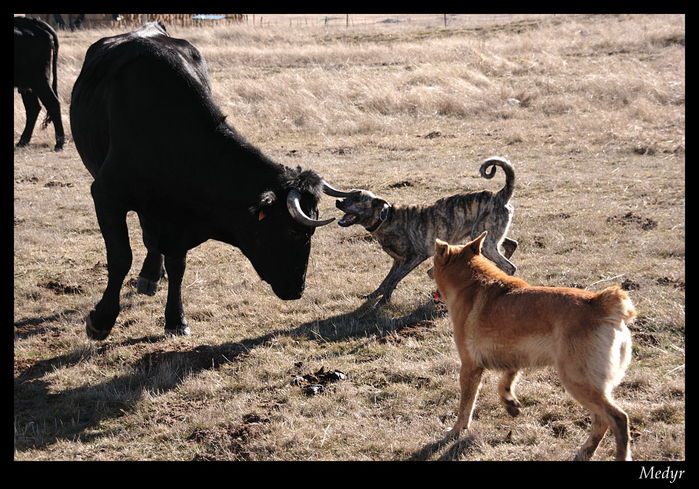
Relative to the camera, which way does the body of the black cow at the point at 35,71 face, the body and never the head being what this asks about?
to the viewer's left

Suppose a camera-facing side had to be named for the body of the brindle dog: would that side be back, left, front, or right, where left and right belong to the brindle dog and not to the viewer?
left

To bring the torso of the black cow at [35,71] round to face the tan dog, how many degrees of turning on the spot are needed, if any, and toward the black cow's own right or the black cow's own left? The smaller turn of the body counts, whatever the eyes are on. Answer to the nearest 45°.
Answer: approximately 90° to the black cow's own left

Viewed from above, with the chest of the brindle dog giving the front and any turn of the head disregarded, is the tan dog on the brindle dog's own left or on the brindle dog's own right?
on the brindle dog's own left

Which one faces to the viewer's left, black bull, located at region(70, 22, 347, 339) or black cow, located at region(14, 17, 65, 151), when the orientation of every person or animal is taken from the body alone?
the black cow
